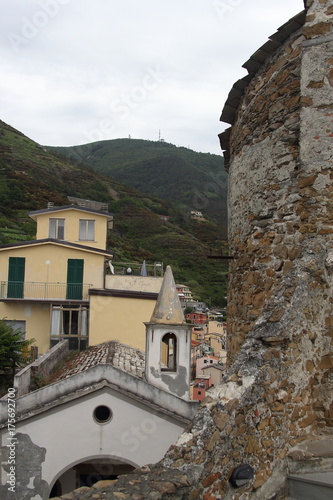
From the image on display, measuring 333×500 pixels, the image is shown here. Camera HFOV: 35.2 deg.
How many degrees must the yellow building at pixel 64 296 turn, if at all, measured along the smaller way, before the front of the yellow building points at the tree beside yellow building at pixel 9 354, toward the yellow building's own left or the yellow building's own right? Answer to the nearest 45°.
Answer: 0° — it already faces it

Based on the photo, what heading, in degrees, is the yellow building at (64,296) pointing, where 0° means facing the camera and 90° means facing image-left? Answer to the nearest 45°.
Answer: approximately 0°
